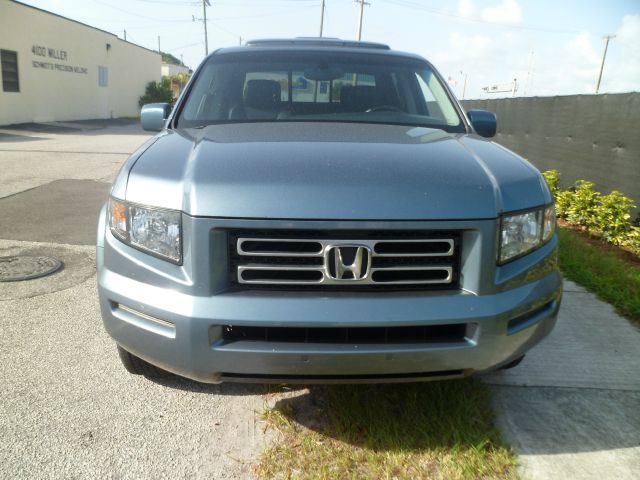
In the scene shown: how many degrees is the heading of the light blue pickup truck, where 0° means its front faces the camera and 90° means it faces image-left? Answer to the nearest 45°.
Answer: approximately 0°

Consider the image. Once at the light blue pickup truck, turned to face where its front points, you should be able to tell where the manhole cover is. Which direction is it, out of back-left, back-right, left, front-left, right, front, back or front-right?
back-right

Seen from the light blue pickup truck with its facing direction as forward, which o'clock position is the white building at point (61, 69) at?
The white building is roughly at 5 o'clock from the light blue pickup truck.

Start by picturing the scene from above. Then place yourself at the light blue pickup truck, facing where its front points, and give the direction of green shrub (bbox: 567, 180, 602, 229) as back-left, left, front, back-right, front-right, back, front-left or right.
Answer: back-left

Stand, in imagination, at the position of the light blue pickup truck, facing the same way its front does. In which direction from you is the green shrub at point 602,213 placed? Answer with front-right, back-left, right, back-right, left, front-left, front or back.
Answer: back-left

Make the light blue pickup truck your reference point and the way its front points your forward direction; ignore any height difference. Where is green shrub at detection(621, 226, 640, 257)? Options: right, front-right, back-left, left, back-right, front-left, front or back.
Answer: back-left

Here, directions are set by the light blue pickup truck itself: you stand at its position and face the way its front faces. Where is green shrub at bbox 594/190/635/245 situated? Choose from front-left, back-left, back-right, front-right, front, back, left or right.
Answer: back-left
